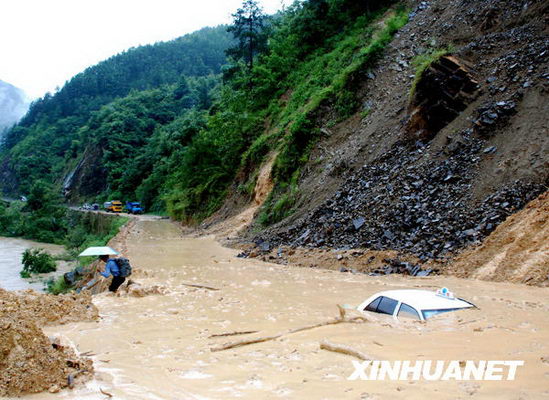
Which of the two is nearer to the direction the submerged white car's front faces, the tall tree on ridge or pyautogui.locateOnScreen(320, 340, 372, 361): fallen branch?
the fallen branch

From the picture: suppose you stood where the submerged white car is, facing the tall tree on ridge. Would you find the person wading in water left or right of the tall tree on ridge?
left

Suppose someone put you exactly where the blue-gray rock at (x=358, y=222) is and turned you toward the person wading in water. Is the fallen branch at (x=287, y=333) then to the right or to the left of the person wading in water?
left

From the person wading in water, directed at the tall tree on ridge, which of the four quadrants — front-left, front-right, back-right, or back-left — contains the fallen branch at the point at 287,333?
back-right
